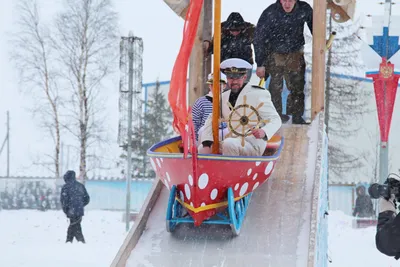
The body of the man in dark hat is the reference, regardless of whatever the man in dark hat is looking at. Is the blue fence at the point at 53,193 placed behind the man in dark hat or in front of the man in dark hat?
behind

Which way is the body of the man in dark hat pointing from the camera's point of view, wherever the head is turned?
toward the camera

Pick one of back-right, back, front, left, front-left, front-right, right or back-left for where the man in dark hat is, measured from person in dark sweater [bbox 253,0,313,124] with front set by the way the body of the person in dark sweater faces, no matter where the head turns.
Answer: right

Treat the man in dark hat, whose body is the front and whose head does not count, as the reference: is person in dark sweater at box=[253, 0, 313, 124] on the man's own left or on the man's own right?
on the man's own left

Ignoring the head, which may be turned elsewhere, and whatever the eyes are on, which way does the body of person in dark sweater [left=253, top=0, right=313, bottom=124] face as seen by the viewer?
toward the camera

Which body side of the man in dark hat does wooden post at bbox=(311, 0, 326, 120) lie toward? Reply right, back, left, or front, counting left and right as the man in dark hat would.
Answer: left

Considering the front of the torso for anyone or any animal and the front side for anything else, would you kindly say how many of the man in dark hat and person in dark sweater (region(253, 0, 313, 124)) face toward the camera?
2
